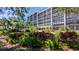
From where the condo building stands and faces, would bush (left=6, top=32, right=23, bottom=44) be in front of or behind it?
in front

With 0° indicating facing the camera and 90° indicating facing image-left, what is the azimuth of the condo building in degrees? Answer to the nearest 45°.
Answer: approximately 45°

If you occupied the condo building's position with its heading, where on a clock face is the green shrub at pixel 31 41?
The green shrub is roughly at 11 o'clock from the condo building.
